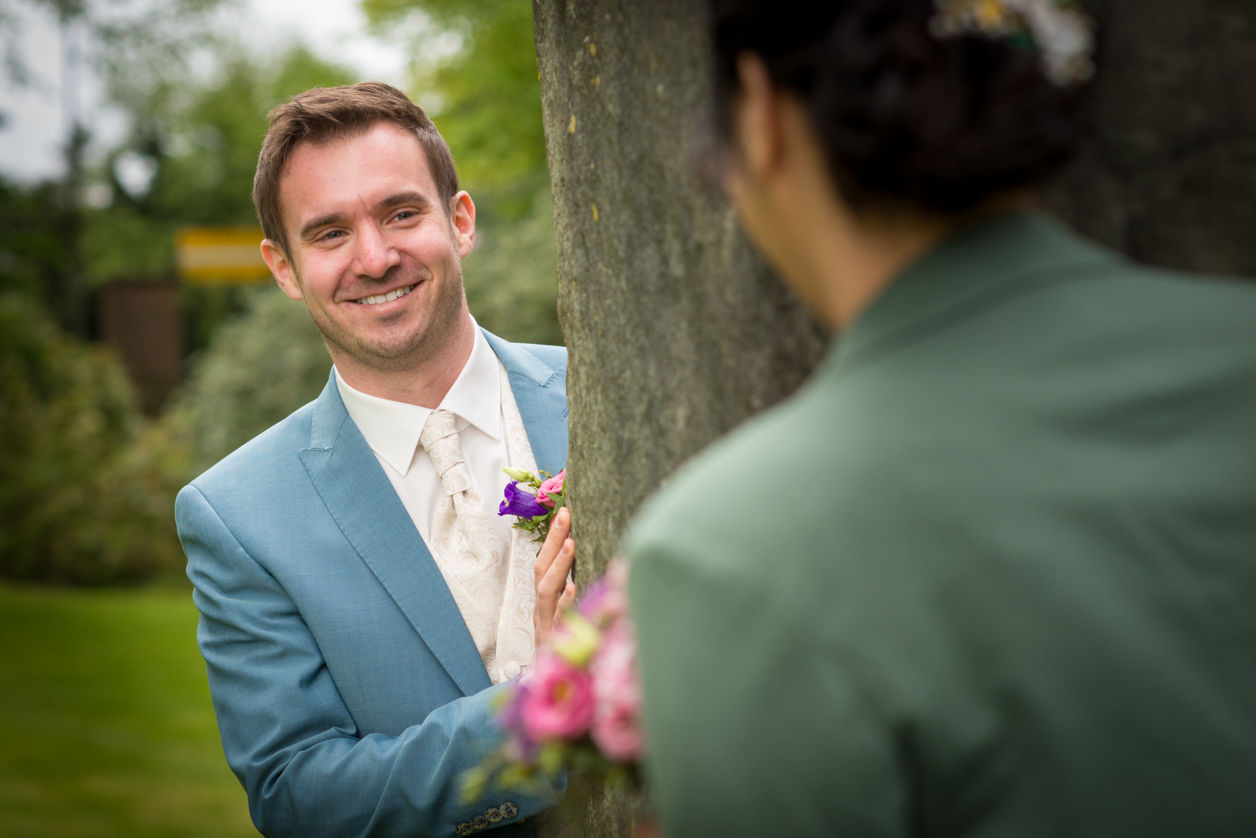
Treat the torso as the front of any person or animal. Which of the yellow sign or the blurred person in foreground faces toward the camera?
the yellow sign

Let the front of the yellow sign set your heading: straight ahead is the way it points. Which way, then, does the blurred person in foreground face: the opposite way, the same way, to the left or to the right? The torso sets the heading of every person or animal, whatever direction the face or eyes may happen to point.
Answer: the opposite way

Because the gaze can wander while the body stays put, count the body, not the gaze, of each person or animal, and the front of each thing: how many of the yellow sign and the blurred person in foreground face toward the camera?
1

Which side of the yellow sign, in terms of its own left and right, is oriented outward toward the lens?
front

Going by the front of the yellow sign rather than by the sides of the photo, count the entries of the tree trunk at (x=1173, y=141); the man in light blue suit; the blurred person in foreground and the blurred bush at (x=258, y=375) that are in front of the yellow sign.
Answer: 4

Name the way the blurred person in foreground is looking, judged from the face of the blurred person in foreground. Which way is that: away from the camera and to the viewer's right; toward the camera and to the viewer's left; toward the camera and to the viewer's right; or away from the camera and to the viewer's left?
away from the camera and to the viewer's left

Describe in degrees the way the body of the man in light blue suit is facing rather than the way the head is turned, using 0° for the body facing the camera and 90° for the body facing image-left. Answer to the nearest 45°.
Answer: approximately 315°

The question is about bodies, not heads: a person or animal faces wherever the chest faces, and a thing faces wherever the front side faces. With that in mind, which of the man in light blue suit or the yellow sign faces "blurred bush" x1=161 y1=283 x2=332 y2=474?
the yellow sign

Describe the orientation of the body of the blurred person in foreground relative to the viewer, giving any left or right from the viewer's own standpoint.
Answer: facing away from the viewer and to the left of the viewer

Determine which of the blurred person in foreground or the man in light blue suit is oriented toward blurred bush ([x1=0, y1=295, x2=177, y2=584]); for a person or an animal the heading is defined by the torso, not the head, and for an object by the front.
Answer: the blurred person in foreground

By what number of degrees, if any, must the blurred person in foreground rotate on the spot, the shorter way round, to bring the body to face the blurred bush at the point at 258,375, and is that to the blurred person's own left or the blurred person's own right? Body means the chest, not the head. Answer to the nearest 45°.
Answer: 0° — they already face it

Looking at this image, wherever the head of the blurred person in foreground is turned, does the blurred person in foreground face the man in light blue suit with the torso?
yes

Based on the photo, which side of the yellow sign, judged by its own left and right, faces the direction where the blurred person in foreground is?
front

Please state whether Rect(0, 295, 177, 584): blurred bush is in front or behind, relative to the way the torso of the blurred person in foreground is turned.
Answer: in front

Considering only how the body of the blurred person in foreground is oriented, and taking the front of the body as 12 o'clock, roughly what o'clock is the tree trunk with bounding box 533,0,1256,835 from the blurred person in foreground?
The tree trunk is roughly at 1 o'clock from the blurred person in foreground.
